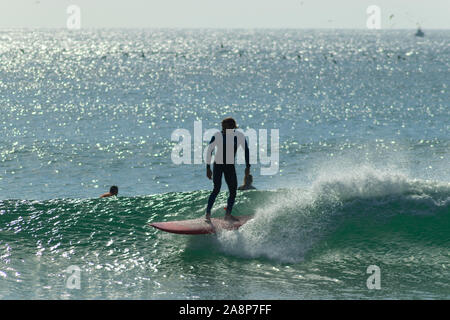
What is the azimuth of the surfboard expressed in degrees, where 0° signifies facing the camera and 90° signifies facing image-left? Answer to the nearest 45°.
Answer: approximately 90°

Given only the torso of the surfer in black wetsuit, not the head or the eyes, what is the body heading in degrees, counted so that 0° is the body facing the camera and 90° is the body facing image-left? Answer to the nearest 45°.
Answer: approximately 180°
